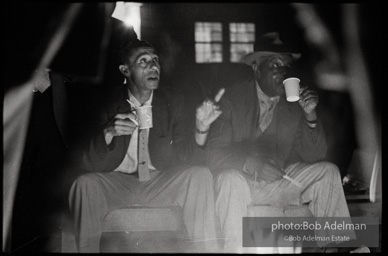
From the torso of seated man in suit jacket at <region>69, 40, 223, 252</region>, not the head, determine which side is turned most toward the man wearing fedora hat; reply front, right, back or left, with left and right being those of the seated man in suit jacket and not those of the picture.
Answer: left

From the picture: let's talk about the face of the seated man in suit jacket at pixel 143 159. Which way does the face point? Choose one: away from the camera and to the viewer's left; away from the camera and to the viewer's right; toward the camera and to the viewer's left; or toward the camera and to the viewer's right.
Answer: toward the camera and to the viewer's right

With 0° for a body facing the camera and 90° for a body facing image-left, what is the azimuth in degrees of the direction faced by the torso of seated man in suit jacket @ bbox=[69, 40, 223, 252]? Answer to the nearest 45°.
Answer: approximately 0°
